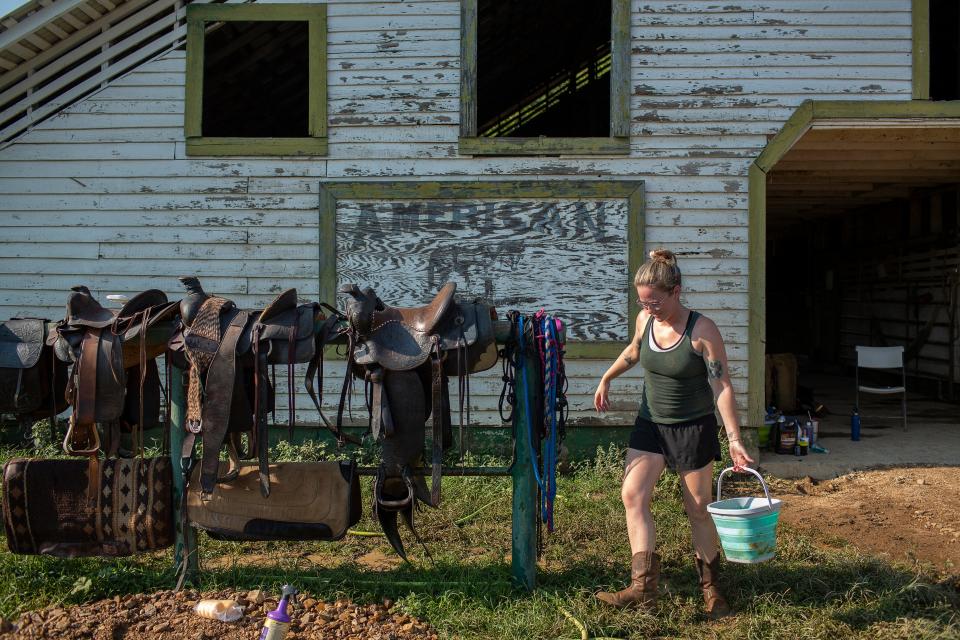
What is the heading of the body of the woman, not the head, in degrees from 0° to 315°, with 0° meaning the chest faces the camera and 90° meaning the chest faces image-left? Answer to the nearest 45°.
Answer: approximately 45°

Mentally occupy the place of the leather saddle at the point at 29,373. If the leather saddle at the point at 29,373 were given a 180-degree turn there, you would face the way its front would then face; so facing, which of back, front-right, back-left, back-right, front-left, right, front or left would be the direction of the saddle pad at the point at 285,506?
front-right

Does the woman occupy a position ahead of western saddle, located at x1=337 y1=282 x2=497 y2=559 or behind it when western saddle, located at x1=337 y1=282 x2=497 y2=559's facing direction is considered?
behind

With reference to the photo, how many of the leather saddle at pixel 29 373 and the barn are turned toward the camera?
1

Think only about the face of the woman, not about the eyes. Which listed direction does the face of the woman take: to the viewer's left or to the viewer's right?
to the viewer's left

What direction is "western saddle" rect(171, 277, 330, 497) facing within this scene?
to the viewer's left

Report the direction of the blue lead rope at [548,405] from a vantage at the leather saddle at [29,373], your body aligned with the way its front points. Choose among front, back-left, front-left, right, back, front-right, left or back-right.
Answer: back-left

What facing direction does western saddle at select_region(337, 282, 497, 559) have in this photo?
to the viewer's left

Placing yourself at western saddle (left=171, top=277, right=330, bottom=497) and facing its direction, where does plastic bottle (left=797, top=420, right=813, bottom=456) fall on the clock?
The plastic bottle is roughly at 5 o'clock from the western saddle.

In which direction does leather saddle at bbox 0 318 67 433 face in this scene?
to the viewer's left
